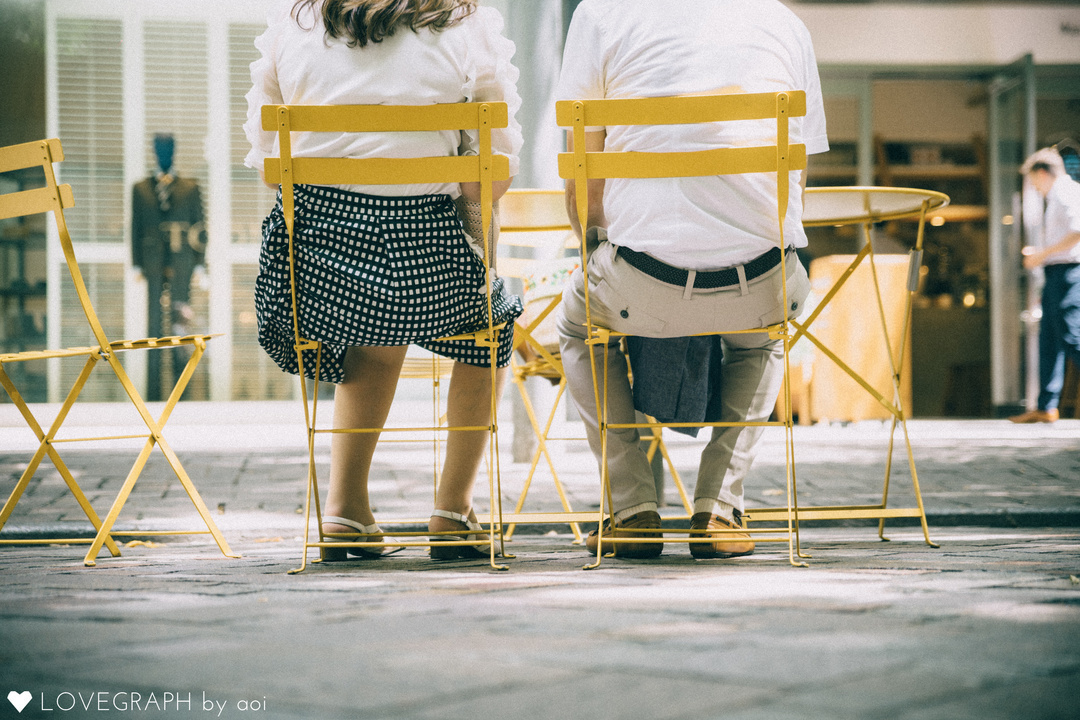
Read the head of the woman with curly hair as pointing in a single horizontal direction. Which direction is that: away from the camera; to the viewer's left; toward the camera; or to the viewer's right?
away from the camera

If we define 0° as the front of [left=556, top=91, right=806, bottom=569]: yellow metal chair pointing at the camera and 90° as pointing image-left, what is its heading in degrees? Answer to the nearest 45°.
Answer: approximately 180°

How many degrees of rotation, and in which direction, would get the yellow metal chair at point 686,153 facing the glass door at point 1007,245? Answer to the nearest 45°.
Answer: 0° — it already faces it

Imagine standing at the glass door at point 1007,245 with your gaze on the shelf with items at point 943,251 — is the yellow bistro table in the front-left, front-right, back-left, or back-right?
back-left

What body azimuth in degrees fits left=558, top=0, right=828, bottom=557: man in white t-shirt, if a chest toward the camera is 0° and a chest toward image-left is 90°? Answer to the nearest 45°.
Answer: approximately 180°

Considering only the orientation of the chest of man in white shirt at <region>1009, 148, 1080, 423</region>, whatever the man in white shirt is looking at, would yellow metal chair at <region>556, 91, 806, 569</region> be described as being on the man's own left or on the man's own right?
on the man's own left

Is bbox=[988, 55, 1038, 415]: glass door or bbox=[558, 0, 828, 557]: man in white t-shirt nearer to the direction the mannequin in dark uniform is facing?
the man in white t-shirt

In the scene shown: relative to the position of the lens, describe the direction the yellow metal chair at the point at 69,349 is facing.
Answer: facing away from the viewer and to the right of the viewer

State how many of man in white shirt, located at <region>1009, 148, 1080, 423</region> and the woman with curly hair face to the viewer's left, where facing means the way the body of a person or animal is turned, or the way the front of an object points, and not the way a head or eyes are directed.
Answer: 1

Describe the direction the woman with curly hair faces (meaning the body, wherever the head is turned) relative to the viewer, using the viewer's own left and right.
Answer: facing away from the viewer

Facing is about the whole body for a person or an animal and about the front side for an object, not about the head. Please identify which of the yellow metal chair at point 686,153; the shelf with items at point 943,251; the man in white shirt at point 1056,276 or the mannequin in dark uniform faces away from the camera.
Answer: the yellow metal chair

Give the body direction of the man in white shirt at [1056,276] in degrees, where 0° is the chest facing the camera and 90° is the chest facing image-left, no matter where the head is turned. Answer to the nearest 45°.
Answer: approximately 90°

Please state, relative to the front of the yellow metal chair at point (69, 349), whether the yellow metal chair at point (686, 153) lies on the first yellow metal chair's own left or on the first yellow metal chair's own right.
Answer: on the first yellow metal chair's own right

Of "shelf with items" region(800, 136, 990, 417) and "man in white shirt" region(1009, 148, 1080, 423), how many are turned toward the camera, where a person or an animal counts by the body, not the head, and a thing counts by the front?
1
